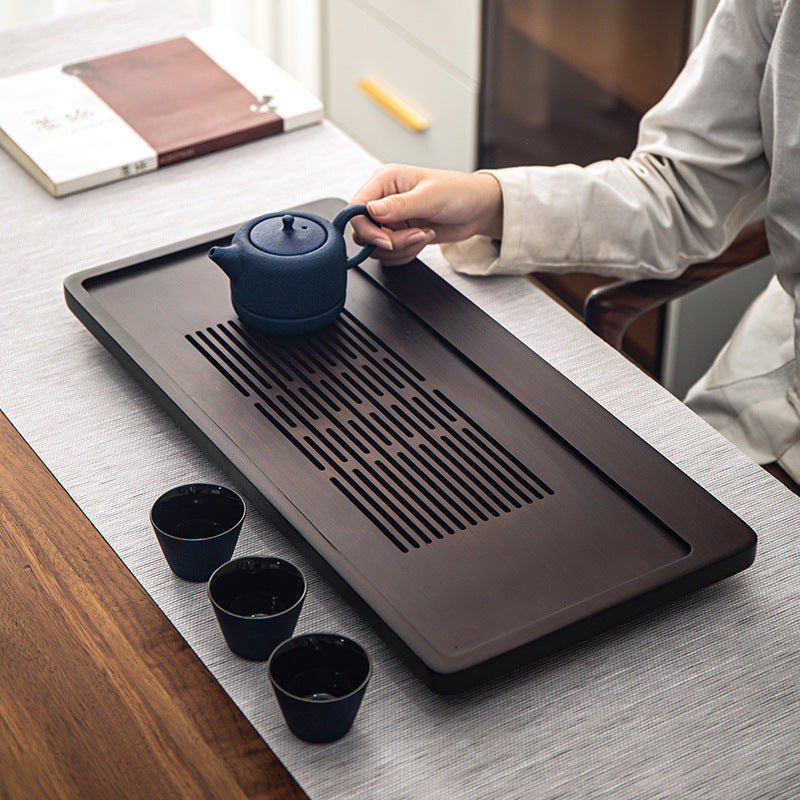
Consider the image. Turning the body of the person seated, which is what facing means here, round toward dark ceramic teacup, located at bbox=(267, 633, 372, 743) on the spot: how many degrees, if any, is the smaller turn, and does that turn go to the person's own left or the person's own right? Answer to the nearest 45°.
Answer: approximately 45° to the person's own left

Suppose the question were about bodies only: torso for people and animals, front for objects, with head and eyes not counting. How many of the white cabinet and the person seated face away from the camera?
0

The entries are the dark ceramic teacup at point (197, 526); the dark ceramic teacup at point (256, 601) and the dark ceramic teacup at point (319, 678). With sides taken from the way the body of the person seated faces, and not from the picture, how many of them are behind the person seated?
0

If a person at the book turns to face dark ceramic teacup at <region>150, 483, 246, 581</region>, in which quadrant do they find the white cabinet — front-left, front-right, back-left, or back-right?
back-left

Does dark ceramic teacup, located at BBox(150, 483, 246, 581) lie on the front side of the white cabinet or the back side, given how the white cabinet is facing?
on the front side

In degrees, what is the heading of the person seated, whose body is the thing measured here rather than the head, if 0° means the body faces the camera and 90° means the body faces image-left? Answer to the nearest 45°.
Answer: approximately 45°

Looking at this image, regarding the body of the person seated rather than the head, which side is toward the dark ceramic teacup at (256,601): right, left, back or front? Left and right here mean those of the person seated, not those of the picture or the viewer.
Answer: front

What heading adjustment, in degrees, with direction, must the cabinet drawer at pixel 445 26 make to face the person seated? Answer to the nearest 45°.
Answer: approximately 45° to its left

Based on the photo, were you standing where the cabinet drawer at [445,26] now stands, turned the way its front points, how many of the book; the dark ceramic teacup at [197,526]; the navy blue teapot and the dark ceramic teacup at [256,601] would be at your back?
0

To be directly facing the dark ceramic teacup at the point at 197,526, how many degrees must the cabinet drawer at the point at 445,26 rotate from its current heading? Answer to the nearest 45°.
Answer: approximately 45° to its left

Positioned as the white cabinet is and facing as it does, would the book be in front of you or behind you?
in front

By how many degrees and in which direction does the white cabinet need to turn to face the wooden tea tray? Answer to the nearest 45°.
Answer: approximately 45° to its left

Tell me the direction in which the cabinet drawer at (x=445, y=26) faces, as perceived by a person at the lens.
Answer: facing the viewer and to the left of the viewer
